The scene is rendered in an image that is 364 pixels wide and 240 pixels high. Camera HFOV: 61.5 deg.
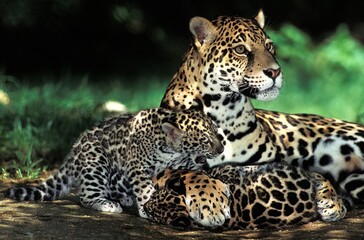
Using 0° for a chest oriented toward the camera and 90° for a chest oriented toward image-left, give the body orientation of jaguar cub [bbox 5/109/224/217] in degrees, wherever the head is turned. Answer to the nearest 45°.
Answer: approximately 270°

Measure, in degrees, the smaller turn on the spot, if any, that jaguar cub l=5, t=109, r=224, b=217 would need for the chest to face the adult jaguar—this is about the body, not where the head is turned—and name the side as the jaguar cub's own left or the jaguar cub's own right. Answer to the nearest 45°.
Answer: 0° — it already faces it
